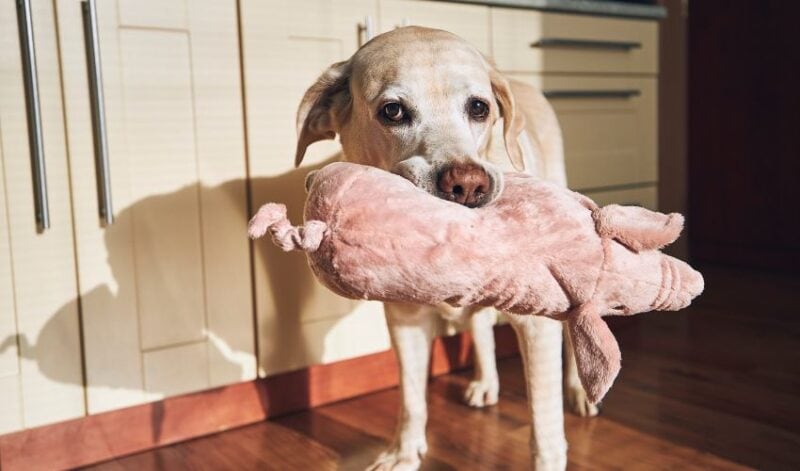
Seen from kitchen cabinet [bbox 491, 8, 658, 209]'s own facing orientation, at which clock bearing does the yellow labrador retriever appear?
The yellow labrador retriever is roughly at 2 o'clock from the kitchen cabinet.

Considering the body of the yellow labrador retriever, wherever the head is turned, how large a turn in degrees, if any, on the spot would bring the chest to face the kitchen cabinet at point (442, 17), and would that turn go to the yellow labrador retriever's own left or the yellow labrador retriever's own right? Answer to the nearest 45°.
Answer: approximately 180°

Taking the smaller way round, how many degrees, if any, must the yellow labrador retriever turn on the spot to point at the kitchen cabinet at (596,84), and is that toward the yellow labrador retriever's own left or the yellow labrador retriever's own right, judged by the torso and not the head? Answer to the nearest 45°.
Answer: approximately 135° to the yellow labrador retriever's own left

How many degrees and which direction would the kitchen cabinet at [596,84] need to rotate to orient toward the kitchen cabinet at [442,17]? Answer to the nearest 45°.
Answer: approximately 90° to its right

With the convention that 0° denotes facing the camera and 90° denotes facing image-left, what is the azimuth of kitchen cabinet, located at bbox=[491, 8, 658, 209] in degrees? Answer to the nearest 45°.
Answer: approximately 315°
